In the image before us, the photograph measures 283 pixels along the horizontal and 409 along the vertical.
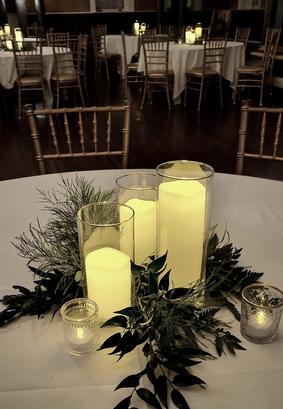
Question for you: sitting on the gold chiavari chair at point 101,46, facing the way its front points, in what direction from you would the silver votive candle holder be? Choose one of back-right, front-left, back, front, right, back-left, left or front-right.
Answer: back-right

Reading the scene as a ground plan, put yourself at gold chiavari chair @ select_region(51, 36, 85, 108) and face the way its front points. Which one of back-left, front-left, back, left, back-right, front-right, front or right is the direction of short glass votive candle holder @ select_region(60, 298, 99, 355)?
back-left

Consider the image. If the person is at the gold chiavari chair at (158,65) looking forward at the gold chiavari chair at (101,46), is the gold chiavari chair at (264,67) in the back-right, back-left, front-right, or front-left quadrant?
back-right

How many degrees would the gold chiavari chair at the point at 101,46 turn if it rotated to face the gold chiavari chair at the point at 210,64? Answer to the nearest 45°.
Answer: approximately 90° to its right

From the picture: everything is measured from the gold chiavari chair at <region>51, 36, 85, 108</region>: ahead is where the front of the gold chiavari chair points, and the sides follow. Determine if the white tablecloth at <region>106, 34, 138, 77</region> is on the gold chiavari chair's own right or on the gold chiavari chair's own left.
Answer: on the gold chiavari chair's own right

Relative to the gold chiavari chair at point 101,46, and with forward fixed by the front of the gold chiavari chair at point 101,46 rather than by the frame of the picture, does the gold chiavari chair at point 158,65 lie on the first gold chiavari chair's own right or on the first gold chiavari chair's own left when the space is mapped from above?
on the first gold chiavari chair's own right

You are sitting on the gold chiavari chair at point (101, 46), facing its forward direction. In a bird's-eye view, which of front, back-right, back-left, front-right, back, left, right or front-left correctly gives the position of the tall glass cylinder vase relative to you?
back-right

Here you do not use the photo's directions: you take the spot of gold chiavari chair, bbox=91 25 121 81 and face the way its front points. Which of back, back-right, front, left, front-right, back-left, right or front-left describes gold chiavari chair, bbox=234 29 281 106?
right

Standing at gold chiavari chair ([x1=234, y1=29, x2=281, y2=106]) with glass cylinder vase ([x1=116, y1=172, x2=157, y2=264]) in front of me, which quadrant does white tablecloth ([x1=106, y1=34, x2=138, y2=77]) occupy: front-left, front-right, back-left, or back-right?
back-right

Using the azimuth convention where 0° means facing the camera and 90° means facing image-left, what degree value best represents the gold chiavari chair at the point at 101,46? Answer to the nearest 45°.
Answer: approximately 225°

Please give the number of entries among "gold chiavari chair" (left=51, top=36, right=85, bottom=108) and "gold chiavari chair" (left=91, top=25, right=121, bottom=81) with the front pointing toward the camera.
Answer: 0

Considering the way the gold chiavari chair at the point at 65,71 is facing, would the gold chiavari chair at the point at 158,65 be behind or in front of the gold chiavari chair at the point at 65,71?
behind

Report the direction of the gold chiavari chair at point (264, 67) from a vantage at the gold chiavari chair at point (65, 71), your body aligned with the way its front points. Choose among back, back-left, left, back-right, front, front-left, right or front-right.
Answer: back-right
